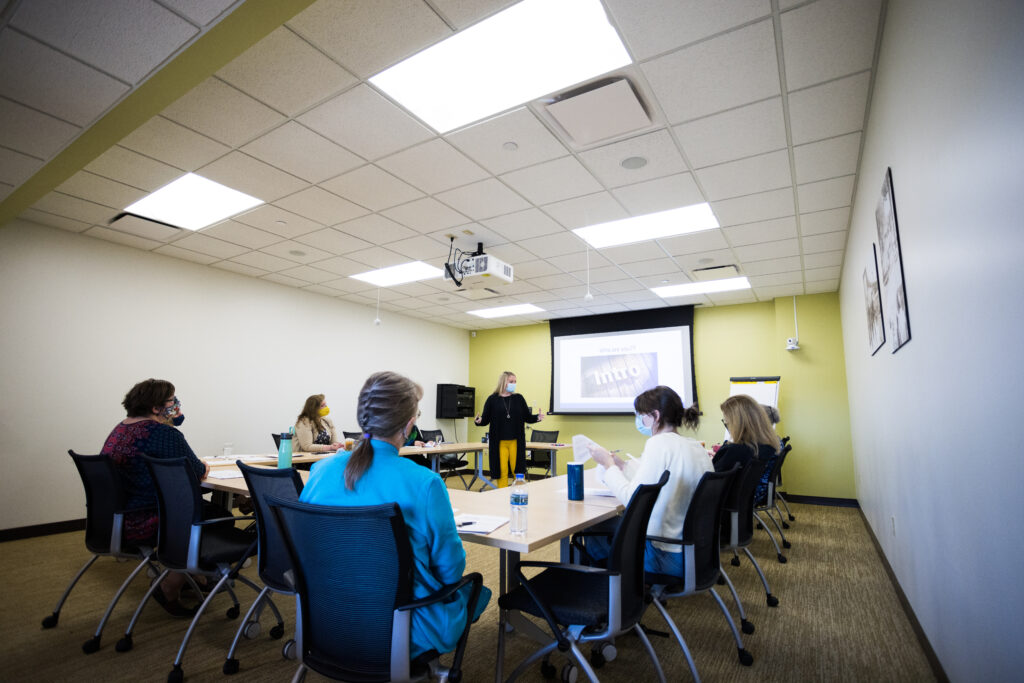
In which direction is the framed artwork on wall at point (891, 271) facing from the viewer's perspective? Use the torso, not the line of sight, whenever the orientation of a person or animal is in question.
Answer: to the viewer's left

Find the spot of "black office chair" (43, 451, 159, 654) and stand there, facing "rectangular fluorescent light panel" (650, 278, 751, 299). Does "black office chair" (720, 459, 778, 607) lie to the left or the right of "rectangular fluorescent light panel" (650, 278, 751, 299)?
right

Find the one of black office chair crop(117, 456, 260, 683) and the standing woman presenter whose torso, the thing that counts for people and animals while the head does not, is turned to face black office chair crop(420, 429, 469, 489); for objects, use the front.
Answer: black office chair crop(117, 456, 260, 683)

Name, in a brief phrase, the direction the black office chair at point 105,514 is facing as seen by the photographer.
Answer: facing away from the viewer and to the right of the viewer

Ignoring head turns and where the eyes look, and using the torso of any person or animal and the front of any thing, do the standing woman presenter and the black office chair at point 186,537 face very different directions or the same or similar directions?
very different directions

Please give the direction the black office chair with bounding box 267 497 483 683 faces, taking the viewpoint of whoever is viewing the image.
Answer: facing away from the viewer and to the right of the viewer

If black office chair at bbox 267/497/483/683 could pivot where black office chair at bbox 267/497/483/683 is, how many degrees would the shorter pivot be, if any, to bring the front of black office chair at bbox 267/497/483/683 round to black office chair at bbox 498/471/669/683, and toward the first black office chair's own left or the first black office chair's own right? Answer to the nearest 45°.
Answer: approximately 45° to the first black office chair's own right

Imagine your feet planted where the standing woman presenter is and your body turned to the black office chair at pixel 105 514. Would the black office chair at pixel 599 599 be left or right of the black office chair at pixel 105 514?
left

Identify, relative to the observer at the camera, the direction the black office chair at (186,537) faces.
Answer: facing away from the viewer and to the right of the viewer

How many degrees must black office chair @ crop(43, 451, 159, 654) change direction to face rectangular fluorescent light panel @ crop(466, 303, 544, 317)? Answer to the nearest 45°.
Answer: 0° — it already faces it

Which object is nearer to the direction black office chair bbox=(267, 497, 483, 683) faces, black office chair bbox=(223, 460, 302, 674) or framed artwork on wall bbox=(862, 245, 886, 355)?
the framed artwork on wall

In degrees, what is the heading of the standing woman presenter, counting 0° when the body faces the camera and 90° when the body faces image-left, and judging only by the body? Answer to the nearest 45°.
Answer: approximately 0°
